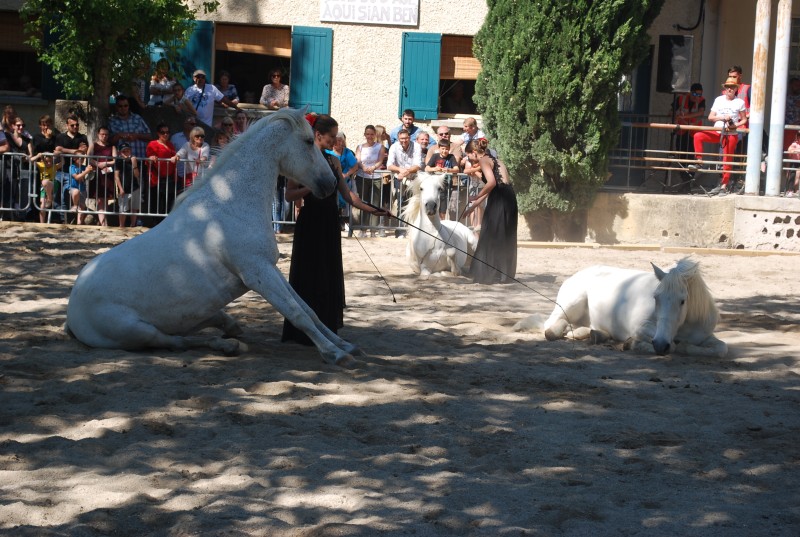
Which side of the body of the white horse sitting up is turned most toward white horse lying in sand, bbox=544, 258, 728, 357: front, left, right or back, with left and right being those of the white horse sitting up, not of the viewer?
front

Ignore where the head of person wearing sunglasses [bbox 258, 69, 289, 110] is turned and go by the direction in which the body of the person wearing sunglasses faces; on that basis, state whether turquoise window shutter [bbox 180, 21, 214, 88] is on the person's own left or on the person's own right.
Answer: on the person's own right

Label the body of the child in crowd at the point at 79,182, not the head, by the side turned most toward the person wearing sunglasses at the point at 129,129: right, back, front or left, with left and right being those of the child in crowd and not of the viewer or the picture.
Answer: left

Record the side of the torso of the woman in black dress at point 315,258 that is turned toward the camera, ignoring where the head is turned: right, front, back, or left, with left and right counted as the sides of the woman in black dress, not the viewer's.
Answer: right

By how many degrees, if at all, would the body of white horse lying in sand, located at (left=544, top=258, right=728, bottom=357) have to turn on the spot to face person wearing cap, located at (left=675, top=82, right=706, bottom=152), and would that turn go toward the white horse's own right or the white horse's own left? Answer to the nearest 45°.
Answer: approximately 135° to the white horse's own left

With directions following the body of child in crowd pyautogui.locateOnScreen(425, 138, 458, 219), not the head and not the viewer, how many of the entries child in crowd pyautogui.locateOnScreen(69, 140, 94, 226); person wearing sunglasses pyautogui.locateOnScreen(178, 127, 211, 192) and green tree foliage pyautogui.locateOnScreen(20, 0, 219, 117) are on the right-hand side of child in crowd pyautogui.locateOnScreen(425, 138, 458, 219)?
3

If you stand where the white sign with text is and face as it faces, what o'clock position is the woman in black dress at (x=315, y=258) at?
The woman in black dress is roughly at 12 o'clock from the white sign with text.

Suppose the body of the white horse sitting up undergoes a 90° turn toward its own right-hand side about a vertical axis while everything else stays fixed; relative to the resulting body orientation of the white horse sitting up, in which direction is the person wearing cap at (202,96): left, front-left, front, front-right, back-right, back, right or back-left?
back

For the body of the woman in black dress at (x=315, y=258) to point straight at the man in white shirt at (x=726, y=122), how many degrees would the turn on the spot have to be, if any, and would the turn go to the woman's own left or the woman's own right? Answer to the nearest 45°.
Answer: approximately 45° to the woman's own left
